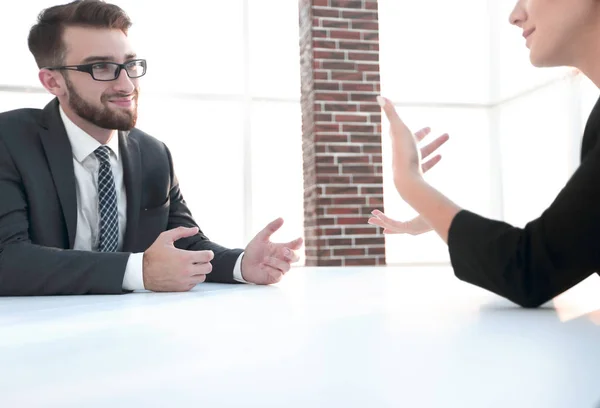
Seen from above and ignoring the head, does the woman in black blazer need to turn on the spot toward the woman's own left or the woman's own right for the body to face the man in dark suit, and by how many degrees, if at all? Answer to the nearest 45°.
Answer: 0° — they already face them

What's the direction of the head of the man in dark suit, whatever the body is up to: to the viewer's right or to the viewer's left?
to the viewer's right

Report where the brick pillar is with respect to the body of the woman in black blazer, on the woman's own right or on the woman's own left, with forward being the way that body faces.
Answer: on the woman's own right

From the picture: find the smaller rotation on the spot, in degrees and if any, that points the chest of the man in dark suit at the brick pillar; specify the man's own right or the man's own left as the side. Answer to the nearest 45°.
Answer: approximately 90° to the man's own left

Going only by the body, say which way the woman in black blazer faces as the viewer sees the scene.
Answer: to the viewer's left

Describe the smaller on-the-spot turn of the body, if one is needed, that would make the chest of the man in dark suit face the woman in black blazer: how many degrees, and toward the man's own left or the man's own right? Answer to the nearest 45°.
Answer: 0° — they already face them

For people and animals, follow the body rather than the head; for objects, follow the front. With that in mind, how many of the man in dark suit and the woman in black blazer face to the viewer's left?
1

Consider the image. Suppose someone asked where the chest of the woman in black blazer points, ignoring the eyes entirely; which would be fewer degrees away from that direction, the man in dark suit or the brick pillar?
the man in dark suit

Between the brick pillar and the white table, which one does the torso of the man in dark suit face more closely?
the white table

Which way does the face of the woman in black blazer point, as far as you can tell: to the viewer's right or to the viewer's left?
to the viewer's left

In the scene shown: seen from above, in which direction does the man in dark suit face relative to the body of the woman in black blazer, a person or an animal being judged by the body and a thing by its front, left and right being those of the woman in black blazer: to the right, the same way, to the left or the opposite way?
the opposite way
